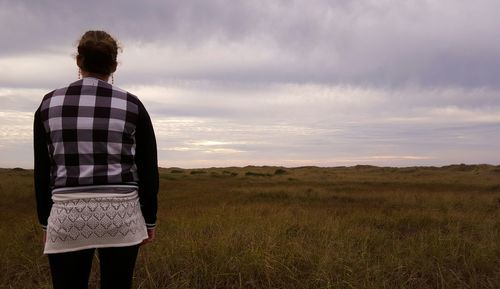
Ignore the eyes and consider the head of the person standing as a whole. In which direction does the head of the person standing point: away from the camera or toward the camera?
away from the camera

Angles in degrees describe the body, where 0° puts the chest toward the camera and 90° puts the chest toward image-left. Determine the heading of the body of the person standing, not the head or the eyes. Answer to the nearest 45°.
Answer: approximately 180°
